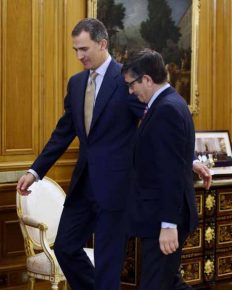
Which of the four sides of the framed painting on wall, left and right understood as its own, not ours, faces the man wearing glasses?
front

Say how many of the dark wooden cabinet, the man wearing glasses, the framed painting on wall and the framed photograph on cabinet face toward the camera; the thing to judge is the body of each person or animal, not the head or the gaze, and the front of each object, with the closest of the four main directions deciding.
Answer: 3

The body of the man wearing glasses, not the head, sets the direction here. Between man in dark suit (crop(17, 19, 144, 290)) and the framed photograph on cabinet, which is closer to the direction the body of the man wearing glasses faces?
the man in dark suit

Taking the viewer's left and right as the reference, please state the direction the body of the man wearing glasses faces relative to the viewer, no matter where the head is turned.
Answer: facing to the left of the viewer

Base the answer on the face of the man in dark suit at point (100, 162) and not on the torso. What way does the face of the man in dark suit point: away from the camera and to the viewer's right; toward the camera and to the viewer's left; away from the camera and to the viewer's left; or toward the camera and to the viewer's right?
toward the camera and to the viewer's left

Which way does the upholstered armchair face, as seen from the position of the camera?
facing the viewer and to the right of the viewer

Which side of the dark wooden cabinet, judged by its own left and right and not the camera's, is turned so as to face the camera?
front

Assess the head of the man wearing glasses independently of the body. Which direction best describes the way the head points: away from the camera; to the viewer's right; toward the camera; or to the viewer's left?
to the viewer's left

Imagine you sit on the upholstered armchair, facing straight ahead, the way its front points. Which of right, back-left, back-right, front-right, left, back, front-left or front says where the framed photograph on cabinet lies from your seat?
left

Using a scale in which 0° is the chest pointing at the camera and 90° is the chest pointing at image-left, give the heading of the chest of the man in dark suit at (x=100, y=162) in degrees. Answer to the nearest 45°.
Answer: approximately 45°

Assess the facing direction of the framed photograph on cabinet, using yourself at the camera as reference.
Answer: facing the viewer

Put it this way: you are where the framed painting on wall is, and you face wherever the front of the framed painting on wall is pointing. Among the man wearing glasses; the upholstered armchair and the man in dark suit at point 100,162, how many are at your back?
0

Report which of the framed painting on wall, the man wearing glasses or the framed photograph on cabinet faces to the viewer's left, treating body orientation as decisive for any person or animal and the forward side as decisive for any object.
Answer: the man wearing glasses
